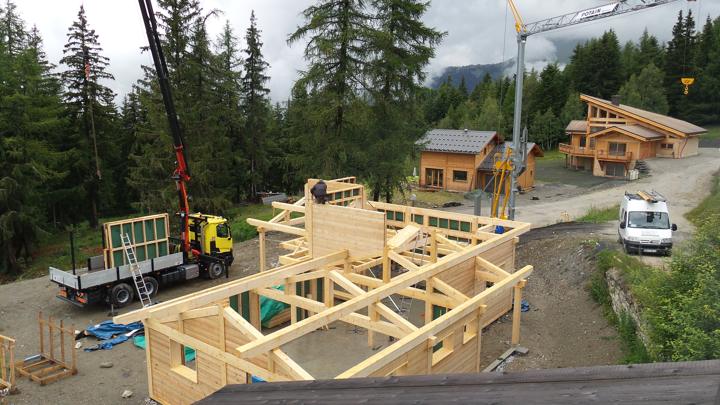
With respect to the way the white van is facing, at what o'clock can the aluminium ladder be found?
The aluminium ladder is roughly at 2 o'clock from the white van.

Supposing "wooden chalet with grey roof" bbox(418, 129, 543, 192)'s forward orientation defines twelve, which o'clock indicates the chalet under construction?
The chalet under construction is roughly at 12 o'clock from the wooden chalet with grey roof.

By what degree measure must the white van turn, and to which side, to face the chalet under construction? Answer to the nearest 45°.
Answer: approximately 45° to its right

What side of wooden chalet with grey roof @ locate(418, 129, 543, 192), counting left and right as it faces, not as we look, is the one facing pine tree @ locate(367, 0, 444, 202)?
front

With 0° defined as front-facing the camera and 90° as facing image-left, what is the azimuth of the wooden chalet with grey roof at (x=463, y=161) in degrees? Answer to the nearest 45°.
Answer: approximately 0°

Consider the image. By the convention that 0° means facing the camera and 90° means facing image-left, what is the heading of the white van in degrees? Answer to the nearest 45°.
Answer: approximately 0°

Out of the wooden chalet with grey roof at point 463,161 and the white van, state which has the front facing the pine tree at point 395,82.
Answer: the wooden chalet with grey roof

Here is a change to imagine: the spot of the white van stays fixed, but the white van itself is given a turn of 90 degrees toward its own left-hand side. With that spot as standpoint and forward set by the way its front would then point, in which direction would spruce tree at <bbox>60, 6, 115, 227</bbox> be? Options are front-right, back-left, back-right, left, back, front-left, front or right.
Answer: back

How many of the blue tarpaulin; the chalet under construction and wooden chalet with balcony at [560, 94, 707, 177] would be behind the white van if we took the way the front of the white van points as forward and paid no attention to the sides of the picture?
1

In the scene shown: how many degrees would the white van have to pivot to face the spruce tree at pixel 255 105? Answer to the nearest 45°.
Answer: approximately 90° to its right

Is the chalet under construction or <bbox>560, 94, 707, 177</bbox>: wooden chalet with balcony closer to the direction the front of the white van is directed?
the chalet under construction

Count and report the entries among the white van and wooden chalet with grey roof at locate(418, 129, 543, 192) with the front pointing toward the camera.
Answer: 2
